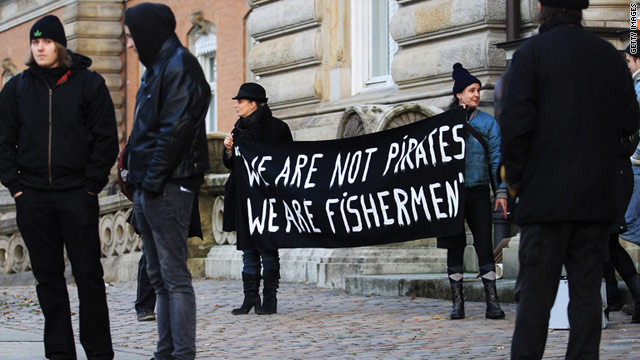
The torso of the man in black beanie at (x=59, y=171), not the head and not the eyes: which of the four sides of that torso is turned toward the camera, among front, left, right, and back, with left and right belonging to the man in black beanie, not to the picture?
front

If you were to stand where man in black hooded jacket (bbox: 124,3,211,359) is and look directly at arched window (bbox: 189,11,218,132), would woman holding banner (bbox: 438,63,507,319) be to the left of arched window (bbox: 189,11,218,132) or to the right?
right

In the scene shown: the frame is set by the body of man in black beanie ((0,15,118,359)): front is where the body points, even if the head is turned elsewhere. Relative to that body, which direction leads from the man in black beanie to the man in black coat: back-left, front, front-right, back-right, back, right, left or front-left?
front-left

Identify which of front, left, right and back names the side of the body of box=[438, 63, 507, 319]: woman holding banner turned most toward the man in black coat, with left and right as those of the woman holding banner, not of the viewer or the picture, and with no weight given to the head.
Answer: front

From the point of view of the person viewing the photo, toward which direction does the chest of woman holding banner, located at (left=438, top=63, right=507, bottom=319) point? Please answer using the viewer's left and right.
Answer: facing the viewer

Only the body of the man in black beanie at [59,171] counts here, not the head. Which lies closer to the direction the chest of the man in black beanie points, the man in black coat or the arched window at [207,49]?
the man in black coat
